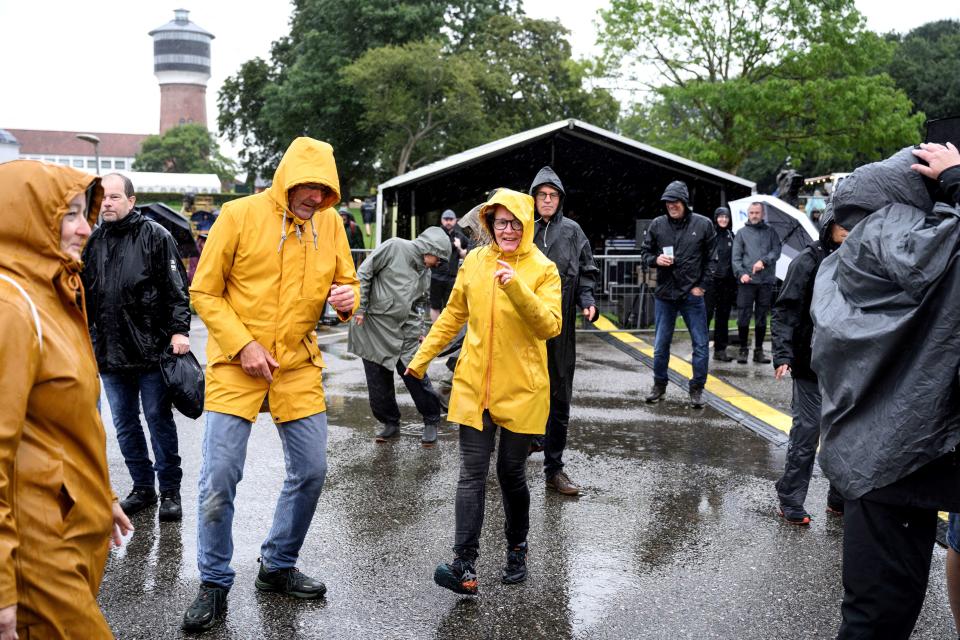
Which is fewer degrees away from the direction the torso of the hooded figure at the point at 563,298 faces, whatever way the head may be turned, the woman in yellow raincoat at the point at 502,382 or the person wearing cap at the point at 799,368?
the woman in yellow raincoat

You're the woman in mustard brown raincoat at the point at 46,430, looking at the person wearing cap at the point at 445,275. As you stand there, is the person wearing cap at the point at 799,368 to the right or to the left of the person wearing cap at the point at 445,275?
right

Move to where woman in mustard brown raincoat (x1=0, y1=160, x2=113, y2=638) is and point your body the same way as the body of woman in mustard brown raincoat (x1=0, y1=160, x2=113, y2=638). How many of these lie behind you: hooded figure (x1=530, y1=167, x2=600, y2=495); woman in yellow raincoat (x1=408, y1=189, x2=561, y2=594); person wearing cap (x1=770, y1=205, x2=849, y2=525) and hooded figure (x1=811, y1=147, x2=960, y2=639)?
0

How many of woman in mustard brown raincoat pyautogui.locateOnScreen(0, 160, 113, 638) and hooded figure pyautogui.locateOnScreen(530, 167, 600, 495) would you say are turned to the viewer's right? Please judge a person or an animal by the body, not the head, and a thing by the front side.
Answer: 1

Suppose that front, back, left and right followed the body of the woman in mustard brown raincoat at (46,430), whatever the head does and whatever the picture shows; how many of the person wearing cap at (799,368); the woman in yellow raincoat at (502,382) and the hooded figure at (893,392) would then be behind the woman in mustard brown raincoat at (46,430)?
0

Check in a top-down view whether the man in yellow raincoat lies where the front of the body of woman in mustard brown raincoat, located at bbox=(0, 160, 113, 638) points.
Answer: no

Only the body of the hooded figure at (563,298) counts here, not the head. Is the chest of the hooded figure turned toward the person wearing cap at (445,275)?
no

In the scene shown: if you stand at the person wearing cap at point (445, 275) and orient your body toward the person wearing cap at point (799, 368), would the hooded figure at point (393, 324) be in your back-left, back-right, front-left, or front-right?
front-right

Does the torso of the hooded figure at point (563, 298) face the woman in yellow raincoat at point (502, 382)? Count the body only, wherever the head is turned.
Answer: yes

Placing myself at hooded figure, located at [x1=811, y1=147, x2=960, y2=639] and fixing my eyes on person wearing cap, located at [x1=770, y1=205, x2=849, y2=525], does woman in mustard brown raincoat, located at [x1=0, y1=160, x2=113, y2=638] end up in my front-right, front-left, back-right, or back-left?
back-left

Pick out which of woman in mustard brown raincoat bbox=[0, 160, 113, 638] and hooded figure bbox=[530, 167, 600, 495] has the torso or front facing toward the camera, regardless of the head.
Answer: the hooded figure

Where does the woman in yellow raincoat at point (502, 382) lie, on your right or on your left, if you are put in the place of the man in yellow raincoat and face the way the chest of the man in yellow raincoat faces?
on your left

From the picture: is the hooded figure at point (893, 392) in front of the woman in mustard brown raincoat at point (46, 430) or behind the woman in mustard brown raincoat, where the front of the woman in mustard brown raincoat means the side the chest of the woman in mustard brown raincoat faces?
in front

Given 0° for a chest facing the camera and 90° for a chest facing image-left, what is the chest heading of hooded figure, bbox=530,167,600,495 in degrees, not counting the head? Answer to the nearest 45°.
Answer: approximately 0°

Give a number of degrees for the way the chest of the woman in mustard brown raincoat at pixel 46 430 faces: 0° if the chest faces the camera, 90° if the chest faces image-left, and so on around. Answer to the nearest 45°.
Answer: approximately 270°

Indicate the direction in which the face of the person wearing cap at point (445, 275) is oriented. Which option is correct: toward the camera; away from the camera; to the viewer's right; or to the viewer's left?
toward the camera

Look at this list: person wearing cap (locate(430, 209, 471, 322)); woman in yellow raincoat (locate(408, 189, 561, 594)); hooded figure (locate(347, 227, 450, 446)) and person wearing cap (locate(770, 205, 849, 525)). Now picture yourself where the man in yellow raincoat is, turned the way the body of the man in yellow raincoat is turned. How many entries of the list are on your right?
0

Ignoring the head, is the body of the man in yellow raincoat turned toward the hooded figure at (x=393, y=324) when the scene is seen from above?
no
